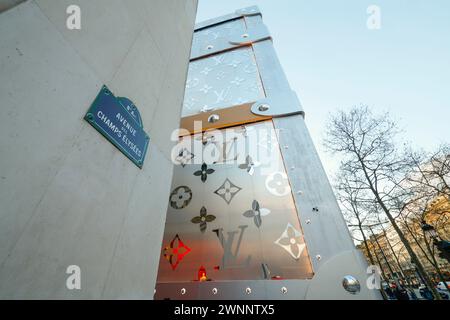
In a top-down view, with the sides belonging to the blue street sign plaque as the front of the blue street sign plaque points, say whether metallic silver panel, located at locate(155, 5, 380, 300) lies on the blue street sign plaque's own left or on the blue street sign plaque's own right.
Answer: on the blue street sign plaque's own left

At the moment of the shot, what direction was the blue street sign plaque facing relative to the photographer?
facing the viewer and to the right of the viewer
